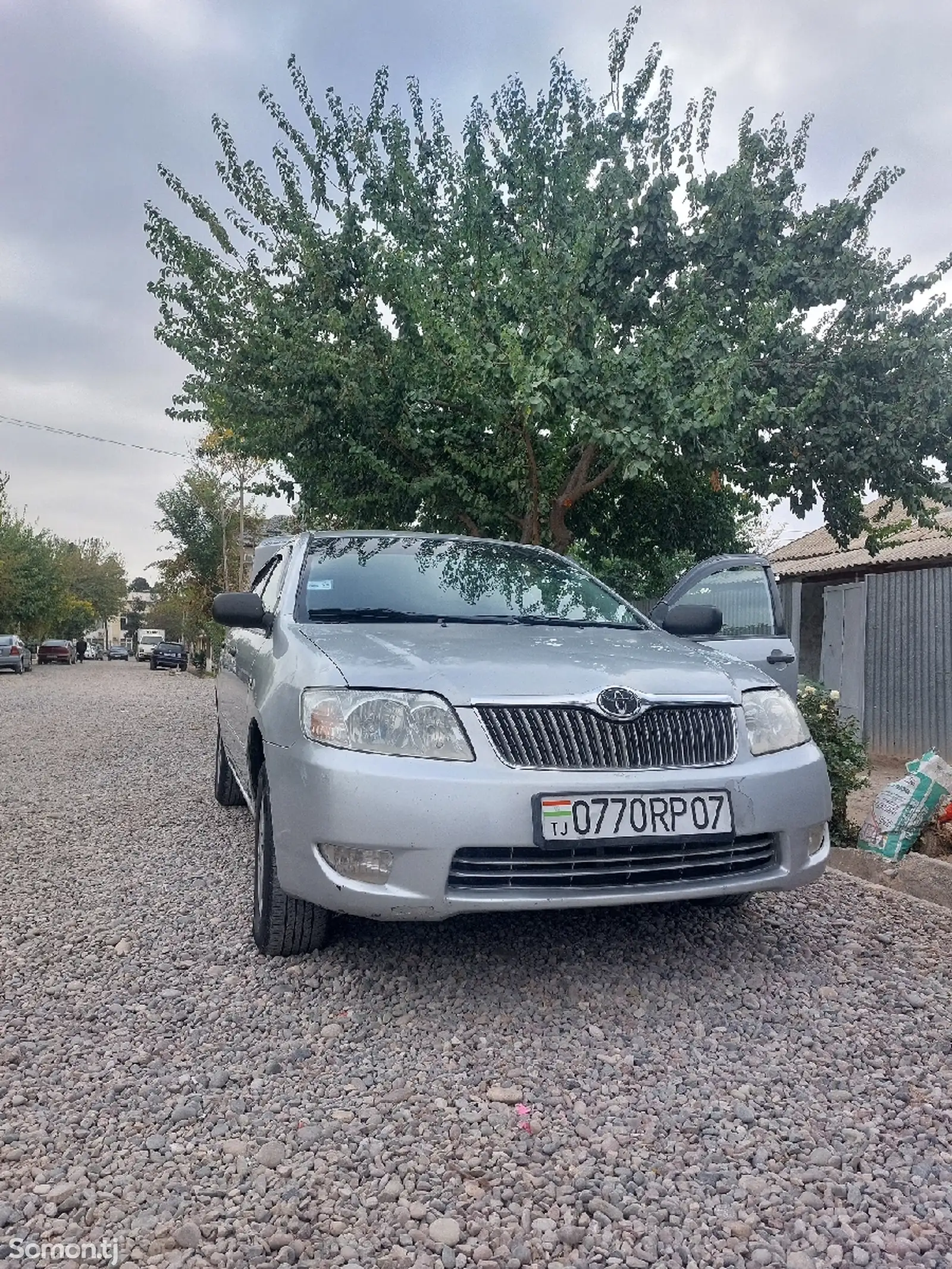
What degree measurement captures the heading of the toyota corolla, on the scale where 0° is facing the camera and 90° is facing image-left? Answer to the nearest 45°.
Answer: approximately 315°

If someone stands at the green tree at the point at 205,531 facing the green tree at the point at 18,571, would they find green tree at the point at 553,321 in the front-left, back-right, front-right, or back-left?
back-left

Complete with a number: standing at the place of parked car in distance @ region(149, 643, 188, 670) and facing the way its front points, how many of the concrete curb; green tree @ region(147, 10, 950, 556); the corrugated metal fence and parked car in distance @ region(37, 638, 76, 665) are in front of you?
3

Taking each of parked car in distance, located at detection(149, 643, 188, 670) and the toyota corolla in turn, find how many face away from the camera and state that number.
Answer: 0

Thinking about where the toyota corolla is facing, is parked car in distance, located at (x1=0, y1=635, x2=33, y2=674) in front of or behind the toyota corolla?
behind

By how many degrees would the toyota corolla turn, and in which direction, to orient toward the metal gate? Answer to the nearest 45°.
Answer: approximately 90° to its left

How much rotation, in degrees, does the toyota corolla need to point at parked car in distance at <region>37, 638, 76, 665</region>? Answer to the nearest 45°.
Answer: approximately 180°

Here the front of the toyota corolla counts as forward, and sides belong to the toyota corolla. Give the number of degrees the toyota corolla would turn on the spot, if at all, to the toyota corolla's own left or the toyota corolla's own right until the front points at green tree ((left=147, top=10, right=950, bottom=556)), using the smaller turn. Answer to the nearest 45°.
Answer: approximately 135° to the toyota corolla's own left

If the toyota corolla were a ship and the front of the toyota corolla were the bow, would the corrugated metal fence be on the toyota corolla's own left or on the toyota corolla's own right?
on the toyota corolla's own left

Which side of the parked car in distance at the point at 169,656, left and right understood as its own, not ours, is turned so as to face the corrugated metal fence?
front

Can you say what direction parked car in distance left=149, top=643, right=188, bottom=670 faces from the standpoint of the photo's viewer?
facing the viewer

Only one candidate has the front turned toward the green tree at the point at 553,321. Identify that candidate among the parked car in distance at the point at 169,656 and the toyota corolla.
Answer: the parked car in distance

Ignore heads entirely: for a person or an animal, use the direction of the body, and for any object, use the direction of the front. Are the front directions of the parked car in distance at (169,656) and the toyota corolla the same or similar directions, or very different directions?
same or similar directions

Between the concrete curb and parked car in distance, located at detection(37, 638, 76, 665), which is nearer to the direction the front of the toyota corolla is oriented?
the concrete curb

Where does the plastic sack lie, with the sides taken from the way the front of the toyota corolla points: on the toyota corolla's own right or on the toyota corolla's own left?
on the toyota corolla's own left

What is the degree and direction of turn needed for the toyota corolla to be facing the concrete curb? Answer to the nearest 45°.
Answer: approximately 90° to its left

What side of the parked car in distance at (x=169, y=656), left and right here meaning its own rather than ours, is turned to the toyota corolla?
front
